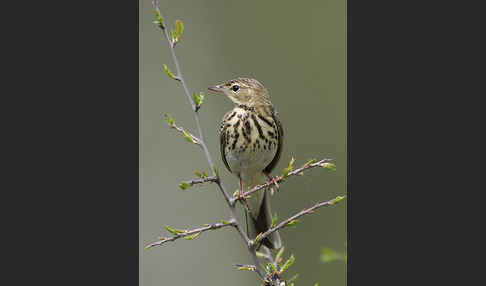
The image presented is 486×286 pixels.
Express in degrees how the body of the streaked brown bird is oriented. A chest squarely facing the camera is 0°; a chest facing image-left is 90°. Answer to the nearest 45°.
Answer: approximately 0°
